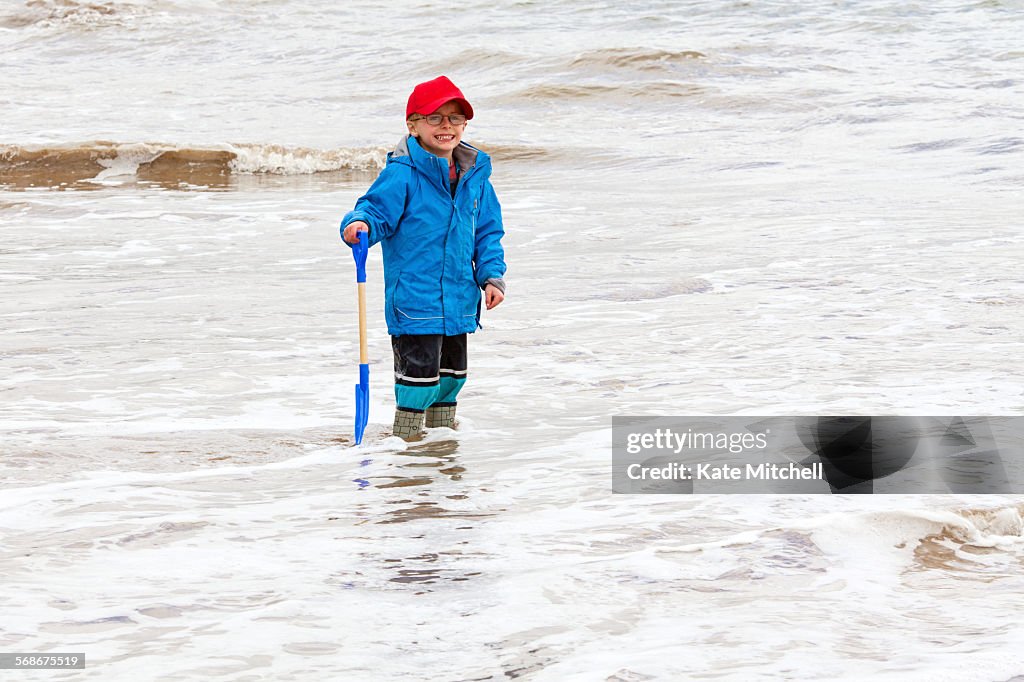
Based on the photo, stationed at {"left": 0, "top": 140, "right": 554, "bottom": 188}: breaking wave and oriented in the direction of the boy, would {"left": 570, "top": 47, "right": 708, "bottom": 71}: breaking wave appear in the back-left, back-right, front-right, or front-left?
back-left

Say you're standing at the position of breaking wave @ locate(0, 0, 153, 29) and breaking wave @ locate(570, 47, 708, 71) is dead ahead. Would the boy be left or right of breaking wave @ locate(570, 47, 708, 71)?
right

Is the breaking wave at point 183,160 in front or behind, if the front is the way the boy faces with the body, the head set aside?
behind

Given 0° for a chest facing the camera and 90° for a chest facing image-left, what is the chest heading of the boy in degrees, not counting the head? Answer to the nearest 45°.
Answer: approximately 315°

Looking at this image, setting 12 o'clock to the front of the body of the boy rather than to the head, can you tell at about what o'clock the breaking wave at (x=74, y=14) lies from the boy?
The breaking wave is roughly at 7 o'clock from the boy.

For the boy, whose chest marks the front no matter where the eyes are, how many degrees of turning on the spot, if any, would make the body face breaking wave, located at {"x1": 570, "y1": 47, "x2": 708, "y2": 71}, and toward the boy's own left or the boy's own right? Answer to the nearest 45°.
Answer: approximately 135° to the boy's own left
